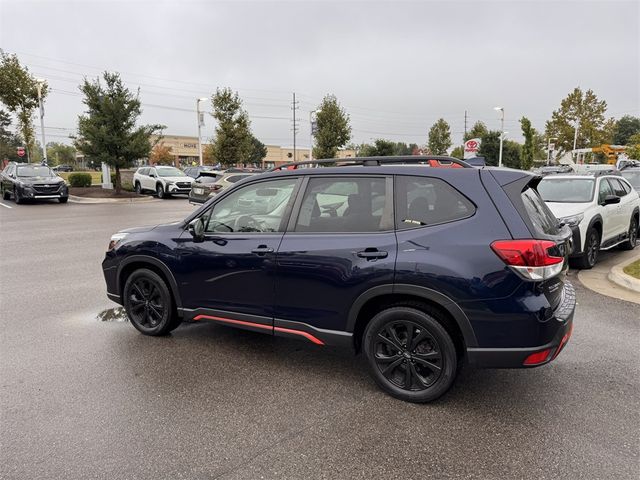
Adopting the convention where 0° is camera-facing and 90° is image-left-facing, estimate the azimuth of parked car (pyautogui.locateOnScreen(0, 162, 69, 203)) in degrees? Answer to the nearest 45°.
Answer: approximately 315°

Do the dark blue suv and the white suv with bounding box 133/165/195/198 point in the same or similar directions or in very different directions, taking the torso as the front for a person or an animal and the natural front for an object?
very different directions

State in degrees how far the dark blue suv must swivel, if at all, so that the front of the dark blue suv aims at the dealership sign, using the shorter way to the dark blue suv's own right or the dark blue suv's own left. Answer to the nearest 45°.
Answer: approximately 45° to the dark blue suv's own right

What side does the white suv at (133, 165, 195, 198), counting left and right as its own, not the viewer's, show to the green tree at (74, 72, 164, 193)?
right

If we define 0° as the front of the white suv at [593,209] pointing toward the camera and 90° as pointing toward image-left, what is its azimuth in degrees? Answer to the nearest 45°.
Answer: approximately 45°

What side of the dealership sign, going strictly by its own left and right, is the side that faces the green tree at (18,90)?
right

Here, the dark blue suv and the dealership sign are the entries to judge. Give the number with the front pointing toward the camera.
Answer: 1

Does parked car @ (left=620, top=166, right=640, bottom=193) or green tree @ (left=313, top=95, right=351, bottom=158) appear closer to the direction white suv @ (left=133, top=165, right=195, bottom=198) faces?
the parked car

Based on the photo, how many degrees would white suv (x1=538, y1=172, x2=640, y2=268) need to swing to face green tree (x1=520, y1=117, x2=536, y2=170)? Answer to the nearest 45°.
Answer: approximately 135° to its right

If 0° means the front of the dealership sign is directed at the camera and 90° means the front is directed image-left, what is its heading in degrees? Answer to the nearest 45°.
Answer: approximately 0°
